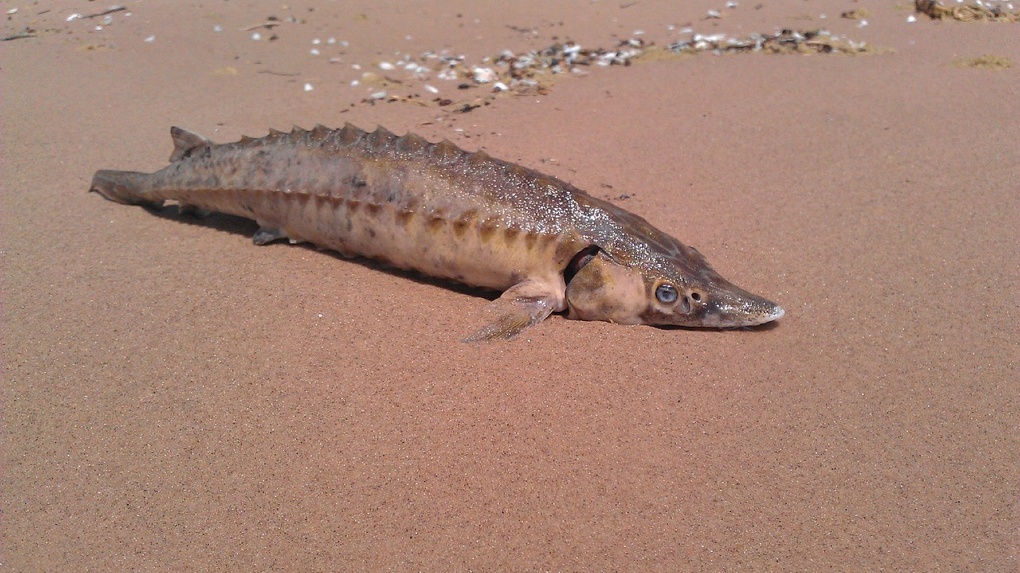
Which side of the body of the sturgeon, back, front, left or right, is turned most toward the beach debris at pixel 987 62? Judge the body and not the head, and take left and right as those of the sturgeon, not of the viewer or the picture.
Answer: left

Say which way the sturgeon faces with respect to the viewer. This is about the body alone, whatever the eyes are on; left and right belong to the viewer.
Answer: facing the viewer and to the right of the viewer

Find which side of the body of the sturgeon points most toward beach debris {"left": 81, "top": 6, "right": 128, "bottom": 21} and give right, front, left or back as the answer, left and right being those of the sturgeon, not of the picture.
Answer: back

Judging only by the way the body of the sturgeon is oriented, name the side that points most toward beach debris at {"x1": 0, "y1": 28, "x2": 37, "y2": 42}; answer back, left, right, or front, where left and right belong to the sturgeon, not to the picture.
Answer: back

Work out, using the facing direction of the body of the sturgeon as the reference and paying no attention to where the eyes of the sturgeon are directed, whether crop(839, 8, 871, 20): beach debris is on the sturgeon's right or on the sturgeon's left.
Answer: on the sturgeon's left

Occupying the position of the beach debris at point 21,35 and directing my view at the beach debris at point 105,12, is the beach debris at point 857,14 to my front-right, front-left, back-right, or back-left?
front-right
